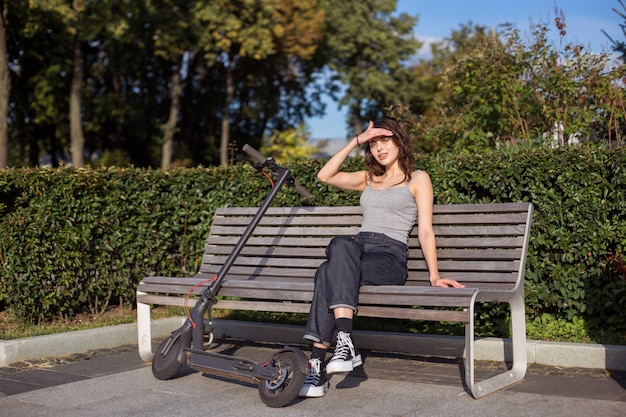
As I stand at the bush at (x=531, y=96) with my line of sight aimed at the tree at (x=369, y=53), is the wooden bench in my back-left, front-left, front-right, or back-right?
back-left

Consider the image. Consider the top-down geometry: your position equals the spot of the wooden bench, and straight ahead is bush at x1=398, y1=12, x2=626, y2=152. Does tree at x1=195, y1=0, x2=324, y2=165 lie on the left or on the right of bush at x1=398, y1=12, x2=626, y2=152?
left

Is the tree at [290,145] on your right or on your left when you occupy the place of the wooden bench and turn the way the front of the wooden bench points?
on your right

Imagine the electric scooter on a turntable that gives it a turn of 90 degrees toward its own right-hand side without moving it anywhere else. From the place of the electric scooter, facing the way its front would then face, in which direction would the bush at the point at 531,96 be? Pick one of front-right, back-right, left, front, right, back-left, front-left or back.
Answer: front

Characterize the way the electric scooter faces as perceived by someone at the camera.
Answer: facing away from the viewer and to the left of the viewer

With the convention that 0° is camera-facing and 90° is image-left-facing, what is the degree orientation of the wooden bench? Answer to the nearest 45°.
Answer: approximately 45°

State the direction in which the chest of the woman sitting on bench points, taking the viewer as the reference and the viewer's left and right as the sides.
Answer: facing the viewer and to the left of the viewer

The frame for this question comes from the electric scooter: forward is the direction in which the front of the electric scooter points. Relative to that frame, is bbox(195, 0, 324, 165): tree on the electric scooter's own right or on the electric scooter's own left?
on the electric scooter's own right

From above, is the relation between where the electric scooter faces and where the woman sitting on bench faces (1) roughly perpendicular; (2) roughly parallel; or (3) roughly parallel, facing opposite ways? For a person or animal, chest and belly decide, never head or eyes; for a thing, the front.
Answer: roughly perpendicular

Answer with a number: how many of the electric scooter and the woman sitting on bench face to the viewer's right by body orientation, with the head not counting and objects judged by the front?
0

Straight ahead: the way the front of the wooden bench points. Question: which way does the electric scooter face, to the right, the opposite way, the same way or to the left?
to the right

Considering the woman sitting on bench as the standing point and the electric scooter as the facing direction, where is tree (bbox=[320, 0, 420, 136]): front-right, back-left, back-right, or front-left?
back-right

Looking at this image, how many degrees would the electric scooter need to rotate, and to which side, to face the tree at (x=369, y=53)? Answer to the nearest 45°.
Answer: approximately 45° to its right

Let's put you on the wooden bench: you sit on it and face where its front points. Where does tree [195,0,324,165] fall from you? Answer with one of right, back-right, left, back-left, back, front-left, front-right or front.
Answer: back-right
